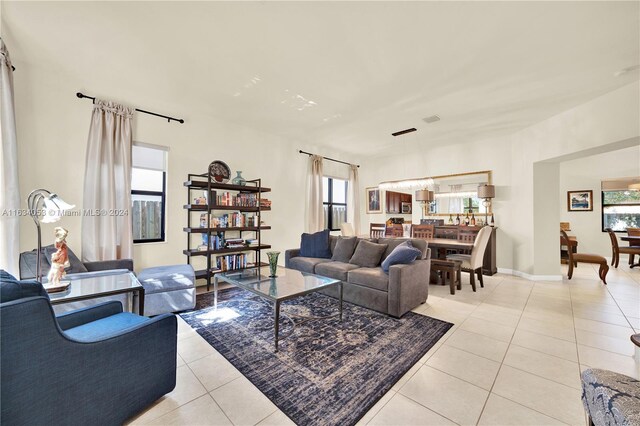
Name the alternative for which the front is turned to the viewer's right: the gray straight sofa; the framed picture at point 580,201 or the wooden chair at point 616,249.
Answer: the wooden chair

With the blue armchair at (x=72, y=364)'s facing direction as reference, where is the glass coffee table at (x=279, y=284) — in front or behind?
in front

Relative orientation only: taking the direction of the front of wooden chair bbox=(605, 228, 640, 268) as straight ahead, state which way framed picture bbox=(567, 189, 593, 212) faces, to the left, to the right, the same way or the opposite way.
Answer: to the right

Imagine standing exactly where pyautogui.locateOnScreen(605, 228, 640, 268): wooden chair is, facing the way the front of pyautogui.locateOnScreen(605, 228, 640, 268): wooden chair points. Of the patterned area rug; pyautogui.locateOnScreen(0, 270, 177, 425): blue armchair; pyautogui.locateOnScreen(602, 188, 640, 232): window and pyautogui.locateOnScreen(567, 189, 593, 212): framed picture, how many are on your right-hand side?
2

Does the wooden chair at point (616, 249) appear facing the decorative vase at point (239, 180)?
no

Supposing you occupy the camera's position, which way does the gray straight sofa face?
facing the viewer and to the left of the viewer

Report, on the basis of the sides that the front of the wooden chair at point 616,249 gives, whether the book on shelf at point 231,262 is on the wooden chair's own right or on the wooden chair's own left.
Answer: on the wooden chair's own right

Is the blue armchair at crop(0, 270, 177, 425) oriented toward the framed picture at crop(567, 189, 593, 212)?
yes

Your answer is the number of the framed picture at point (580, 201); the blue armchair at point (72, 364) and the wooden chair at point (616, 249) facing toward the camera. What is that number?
1

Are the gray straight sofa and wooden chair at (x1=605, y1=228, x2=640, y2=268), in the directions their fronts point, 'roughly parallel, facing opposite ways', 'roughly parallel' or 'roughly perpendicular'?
roughly perpendicular

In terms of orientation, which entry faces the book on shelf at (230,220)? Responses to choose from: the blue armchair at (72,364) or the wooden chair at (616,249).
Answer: the blue armchair

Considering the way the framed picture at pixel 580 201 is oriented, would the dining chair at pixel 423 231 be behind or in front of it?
in front

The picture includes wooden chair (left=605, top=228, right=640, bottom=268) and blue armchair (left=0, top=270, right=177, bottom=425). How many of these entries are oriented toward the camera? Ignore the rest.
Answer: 0

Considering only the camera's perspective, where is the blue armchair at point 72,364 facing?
facing away from the viewer and to the right of the viewer

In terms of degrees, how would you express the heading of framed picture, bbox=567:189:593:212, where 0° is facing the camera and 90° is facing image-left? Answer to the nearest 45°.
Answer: approximately 0°

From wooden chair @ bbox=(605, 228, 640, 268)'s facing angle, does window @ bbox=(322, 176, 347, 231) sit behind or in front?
behind

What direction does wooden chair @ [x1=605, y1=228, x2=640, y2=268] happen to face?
to the viewer's right

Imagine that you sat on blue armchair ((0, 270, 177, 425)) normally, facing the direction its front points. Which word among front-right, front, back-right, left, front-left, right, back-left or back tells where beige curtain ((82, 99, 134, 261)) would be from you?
front-left

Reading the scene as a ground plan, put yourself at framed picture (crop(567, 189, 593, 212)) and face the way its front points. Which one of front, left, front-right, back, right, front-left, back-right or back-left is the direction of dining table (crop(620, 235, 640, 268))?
front-left

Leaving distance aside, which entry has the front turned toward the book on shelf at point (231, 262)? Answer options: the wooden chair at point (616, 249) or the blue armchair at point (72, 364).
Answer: the blue armchair

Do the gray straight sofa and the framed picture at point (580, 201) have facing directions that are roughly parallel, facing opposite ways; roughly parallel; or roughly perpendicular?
roughly parallel
